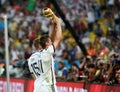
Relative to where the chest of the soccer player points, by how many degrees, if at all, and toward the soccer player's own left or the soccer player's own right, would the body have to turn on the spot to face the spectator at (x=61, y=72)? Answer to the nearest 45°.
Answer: approximately 45° to the soccer player's own left

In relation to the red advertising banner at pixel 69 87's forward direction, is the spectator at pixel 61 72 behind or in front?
behind

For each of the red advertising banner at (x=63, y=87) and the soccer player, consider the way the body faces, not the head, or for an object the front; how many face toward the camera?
1

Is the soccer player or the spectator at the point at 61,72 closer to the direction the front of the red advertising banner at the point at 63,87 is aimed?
the soccer player

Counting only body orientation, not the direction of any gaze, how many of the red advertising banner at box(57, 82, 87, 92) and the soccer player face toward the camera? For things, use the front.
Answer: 1

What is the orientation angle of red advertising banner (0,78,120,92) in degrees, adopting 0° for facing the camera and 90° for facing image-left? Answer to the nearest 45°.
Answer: approximately 0°

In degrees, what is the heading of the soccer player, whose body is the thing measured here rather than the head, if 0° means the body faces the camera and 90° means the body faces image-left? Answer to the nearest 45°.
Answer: approximately 225°

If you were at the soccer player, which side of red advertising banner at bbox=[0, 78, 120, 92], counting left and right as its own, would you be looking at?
front

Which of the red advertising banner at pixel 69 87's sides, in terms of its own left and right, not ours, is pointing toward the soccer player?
front

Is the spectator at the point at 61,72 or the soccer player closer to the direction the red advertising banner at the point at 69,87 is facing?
the soccer player

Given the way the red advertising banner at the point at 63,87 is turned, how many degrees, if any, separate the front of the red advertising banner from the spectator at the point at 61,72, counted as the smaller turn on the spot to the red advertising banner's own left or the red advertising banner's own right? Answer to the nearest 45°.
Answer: approximately 180°
